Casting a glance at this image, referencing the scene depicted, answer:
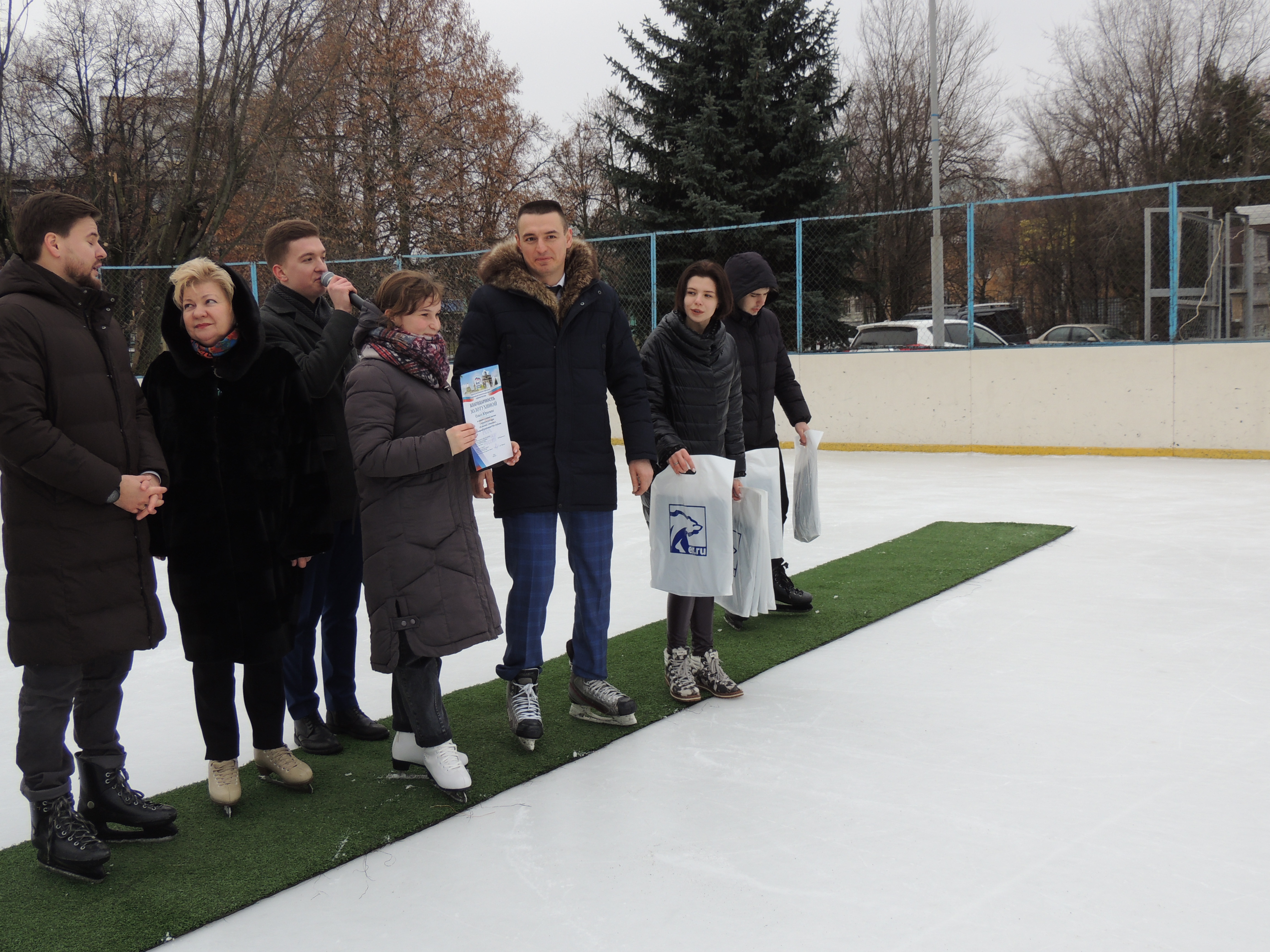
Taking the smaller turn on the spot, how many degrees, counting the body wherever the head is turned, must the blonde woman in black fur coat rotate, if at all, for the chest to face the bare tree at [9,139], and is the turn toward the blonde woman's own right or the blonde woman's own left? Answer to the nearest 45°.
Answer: approximately 180°

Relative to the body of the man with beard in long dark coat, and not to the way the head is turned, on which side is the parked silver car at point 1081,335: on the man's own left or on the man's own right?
on the man's own left

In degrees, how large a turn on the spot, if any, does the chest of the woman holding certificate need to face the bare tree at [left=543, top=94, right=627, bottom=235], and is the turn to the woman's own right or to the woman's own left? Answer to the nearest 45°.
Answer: approximately 135° to the woman's own left

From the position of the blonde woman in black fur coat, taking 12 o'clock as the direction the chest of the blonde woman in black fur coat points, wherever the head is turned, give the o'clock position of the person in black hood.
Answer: The person in black hood is roughly at 8 o'clock from the blonde woman in black fur coat.

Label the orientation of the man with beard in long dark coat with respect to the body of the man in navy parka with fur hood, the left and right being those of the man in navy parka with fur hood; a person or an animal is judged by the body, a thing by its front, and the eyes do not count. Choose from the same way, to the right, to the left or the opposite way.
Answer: to the left

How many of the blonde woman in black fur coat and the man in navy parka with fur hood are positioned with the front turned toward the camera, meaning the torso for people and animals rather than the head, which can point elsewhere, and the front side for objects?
2

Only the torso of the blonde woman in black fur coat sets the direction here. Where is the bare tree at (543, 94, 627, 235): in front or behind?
behind

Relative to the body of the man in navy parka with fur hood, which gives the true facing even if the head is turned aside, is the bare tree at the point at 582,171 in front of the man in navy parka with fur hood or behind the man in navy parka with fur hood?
behind

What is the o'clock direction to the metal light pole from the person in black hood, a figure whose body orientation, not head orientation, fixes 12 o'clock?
The metal light pole is roughly at 8 o'clock from the person in black hood.
